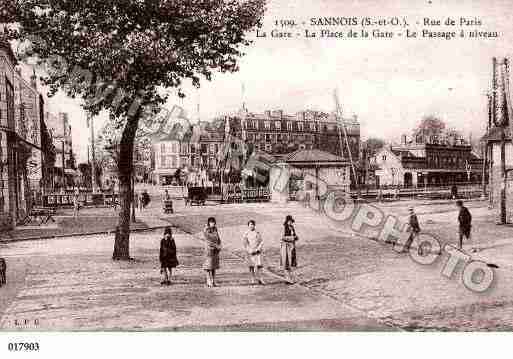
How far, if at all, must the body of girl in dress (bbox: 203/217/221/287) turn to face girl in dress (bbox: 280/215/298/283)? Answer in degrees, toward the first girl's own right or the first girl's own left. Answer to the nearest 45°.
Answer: approximately 90° to the first girl's own left

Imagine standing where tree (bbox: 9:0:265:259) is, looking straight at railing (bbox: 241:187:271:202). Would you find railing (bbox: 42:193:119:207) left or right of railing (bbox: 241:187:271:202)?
left

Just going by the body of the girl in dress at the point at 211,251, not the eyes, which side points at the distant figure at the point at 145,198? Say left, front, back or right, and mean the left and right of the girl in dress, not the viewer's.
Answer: back

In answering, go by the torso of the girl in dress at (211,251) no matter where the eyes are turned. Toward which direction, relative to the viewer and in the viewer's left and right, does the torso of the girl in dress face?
facing the viewer

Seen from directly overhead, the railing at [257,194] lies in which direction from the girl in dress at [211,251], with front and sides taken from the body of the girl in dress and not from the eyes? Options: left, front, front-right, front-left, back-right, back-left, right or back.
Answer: back

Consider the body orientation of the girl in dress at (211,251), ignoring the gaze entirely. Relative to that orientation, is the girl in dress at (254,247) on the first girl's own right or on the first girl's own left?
on the first girl's own left
